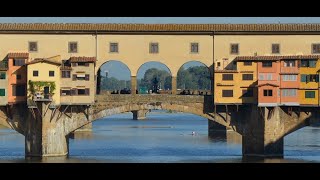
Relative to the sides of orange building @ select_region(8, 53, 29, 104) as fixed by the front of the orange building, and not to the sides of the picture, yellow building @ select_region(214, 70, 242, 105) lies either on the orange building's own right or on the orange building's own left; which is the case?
on the orange building's own left

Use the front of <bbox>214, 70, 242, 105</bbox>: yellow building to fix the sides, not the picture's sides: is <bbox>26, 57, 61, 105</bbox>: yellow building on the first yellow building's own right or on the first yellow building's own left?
on the first yellow building's own right

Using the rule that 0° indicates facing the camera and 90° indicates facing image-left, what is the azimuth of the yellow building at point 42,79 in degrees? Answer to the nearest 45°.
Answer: approximately 0°

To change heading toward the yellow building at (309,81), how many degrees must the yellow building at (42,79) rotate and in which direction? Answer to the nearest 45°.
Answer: approximately 90° to its left

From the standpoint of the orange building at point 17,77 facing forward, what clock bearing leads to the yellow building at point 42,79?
The yellow building is roughly at 10 o'clock from the orange building.

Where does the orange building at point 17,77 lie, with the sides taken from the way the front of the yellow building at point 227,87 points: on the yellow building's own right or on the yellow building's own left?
on the yellow building's own right

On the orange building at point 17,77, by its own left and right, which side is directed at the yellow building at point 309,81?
left
